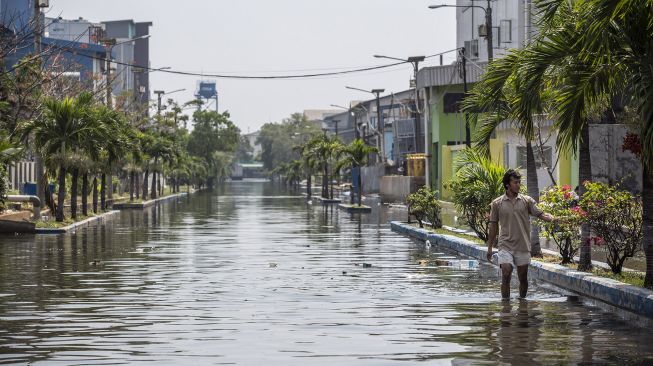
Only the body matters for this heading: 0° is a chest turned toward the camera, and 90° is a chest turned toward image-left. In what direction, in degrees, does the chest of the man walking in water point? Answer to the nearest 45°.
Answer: approximately 0°

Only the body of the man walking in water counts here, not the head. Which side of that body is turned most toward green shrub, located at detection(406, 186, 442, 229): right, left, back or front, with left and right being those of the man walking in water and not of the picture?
back

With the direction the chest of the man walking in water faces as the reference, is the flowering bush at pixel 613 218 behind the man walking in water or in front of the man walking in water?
behind

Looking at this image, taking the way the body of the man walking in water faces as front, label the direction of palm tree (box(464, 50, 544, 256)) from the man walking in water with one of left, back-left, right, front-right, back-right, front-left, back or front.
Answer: back

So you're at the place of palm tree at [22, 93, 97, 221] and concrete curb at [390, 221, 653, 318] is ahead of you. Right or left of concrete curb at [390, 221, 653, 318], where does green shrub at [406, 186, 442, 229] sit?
left

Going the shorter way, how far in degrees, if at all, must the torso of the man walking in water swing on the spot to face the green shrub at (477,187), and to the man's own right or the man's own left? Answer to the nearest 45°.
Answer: approximately 180°
